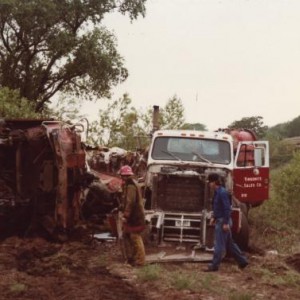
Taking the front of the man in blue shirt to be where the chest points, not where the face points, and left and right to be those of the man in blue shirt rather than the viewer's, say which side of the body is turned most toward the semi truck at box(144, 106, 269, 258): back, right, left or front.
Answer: right

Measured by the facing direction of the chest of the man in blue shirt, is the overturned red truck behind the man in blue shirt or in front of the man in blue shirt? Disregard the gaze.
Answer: in front

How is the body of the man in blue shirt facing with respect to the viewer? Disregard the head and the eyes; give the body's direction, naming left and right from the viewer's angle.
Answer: facing to the left of the viewer

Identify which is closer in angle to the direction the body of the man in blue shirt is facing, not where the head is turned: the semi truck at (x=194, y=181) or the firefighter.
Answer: the firefighter

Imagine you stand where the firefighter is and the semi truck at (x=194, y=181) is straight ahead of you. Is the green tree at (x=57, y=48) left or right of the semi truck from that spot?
left

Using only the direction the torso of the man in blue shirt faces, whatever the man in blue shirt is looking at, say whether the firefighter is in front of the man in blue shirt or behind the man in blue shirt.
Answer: in front

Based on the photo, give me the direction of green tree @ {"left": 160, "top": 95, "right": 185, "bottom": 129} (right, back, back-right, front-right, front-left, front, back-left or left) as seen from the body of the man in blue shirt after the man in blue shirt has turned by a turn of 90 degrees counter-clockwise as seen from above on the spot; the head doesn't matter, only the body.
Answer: back

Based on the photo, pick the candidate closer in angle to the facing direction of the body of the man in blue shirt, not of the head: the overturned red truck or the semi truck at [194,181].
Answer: the overturned red truck
